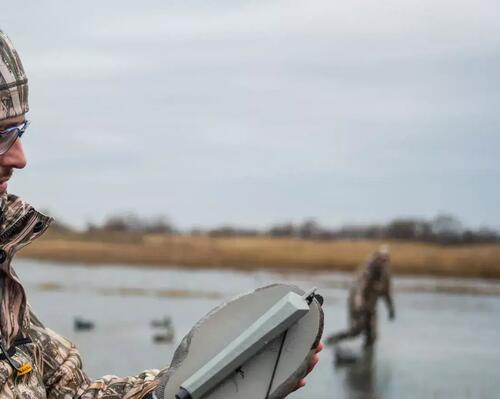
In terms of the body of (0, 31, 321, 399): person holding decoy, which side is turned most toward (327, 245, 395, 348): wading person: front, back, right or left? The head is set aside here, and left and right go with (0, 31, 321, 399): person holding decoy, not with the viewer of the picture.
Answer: left

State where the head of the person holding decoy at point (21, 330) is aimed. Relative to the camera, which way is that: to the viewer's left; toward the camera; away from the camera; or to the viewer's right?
to the viewer's right

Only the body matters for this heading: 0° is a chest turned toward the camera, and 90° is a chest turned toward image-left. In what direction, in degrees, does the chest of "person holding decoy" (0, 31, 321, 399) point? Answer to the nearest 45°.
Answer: approximately 270°

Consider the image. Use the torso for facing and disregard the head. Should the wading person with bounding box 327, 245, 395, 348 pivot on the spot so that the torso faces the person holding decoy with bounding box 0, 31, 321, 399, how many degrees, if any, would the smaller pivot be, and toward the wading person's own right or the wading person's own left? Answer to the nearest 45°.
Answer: approximately 90° to the wading person's own right
